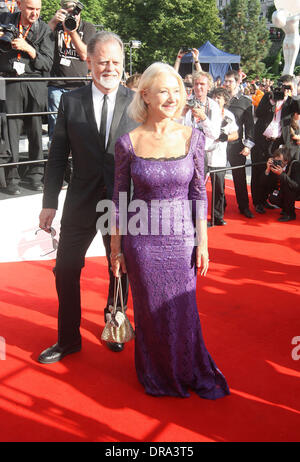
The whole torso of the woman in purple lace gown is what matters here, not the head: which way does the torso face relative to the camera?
toward the camera

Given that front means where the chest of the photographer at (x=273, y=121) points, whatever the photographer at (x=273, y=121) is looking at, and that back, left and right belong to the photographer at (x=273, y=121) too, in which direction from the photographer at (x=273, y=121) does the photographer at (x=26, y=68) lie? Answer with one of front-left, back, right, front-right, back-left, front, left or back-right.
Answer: front

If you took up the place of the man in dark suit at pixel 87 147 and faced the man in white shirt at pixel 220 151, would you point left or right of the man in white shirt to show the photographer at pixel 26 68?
left

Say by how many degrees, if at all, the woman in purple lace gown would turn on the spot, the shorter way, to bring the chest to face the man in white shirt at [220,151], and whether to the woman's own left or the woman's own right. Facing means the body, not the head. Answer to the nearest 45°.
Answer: approximately 180°

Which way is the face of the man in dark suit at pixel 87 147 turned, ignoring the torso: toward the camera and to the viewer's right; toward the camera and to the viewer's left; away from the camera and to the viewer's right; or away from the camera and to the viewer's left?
toward the camera and to the viewer's right

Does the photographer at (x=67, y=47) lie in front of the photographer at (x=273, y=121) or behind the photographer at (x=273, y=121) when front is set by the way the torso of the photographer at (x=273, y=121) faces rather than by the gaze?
in front

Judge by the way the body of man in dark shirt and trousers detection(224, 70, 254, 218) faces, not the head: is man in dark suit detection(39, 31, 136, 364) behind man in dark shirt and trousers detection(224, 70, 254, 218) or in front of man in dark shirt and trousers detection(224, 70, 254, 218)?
in front

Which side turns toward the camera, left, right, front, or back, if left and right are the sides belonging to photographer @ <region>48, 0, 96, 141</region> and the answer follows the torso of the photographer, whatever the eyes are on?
front

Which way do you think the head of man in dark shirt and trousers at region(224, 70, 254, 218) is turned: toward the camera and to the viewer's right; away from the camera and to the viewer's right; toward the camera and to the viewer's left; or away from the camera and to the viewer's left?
toward the camera and to the viewer's left

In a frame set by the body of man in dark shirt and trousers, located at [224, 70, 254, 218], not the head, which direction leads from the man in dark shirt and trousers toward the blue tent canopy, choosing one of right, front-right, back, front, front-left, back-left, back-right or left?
back-right

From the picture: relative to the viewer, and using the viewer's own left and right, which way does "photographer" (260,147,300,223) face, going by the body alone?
facing the viewer and to the left of the viewer

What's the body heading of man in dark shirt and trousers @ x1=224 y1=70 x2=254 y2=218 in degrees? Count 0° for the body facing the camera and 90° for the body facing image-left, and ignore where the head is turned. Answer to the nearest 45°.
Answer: approximately 45°
